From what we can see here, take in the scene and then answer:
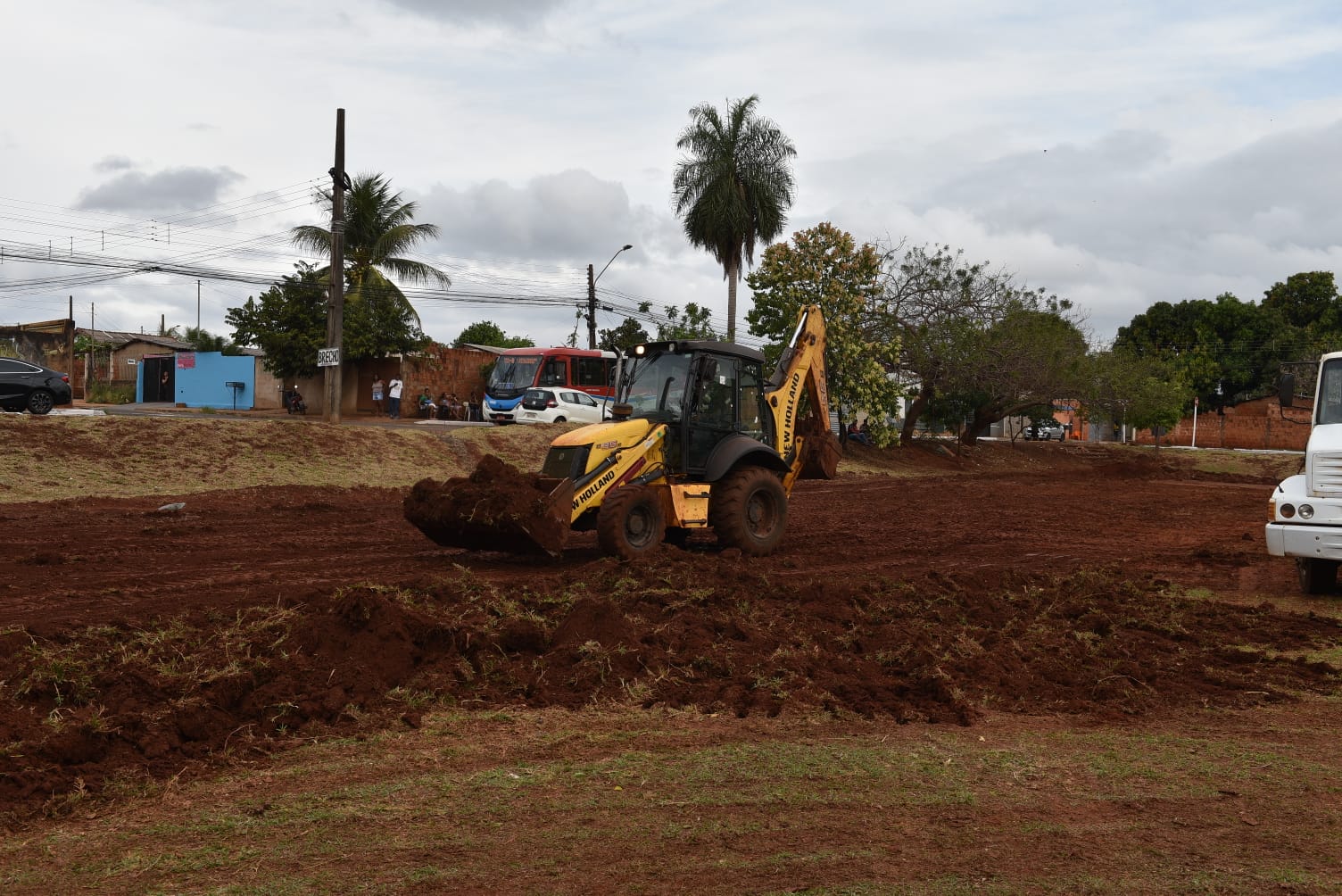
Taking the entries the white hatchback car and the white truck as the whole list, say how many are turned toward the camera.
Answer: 1

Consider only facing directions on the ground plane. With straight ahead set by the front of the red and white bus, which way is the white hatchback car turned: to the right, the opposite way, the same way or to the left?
the opposite way

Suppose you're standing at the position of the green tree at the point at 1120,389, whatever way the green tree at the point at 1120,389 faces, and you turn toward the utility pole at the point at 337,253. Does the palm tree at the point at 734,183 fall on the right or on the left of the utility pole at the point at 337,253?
right

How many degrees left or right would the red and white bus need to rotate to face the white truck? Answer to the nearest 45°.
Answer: approximately 45° to its left

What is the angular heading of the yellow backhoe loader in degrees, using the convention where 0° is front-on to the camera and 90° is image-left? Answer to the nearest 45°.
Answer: approximately 45°

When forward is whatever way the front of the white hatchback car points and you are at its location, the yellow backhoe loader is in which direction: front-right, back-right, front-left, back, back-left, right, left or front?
back-right

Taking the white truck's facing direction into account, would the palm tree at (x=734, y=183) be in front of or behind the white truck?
behind

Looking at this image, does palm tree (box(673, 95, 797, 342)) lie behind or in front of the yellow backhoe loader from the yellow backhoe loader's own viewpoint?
behind

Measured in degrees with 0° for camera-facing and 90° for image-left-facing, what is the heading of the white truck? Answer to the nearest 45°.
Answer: approximately 0°
